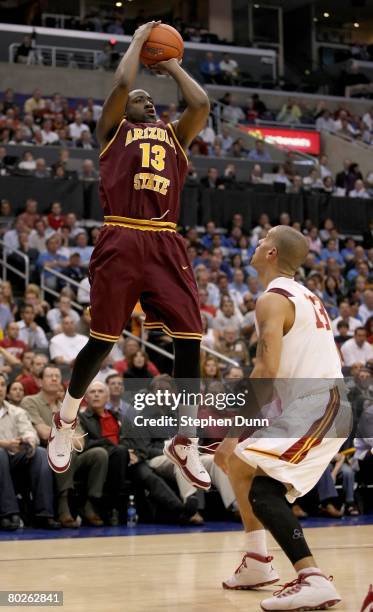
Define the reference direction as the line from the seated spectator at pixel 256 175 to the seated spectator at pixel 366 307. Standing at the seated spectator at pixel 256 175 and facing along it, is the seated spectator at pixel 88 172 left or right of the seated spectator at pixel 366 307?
right

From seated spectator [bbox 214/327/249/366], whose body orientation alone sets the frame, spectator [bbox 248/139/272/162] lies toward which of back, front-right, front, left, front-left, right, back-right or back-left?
back

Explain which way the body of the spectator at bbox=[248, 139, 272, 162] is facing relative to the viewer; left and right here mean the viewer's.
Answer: facing the viewer

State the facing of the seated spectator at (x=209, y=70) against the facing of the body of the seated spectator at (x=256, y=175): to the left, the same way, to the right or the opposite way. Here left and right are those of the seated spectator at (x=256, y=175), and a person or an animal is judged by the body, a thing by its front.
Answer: the same way

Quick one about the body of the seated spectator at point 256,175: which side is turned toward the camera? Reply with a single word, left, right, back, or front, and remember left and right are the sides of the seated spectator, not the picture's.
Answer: front

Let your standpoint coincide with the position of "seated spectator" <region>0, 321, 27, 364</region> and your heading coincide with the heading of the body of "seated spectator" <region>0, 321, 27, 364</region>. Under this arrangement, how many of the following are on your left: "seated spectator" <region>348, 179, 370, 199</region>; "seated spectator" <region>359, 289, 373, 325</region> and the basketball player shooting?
2

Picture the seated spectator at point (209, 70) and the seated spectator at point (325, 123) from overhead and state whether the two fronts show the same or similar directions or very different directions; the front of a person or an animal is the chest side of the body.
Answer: same or similar directions

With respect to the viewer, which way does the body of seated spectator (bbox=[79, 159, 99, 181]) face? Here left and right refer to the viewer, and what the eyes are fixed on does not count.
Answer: facing the viewer

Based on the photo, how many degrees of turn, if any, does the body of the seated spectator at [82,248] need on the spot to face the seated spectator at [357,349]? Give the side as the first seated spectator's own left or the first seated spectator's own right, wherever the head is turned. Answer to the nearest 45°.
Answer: approximately 45° to the first seated spectator's own left

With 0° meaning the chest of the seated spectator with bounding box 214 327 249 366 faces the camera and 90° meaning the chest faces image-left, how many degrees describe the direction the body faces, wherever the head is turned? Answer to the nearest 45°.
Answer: approximately 0°

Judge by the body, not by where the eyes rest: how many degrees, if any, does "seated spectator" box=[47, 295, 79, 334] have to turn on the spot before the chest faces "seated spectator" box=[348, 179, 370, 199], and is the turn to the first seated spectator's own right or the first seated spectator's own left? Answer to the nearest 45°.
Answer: approximately 90° to the first seated spectator's own left

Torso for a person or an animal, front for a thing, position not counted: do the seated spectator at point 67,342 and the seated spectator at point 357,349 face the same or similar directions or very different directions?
same or similar directions

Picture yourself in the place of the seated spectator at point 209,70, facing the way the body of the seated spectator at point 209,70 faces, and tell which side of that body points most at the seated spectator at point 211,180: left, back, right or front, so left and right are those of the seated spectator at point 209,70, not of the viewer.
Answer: front

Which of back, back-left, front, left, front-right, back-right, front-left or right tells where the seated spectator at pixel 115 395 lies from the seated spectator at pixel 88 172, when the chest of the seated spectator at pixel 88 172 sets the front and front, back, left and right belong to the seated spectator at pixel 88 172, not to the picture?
front

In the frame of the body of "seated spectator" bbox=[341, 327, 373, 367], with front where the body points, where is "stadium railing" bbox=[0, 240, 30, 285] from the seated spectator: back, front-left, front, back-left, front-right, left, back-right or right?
right

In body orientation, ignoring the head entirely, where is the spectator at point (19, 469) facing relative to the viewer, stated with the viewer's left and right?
facing the viewer and to the right of the viewer
